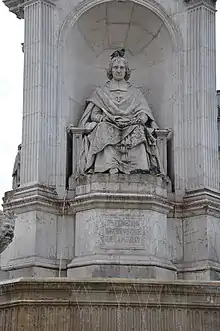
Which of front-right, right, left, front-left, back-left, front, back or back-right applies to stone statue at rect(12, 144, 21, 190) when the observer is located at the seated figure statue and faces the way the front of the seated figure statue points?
back-right

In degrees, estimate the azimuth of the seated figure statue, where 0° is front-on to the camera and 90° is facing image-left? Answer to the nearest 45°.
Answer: approximately 0°
